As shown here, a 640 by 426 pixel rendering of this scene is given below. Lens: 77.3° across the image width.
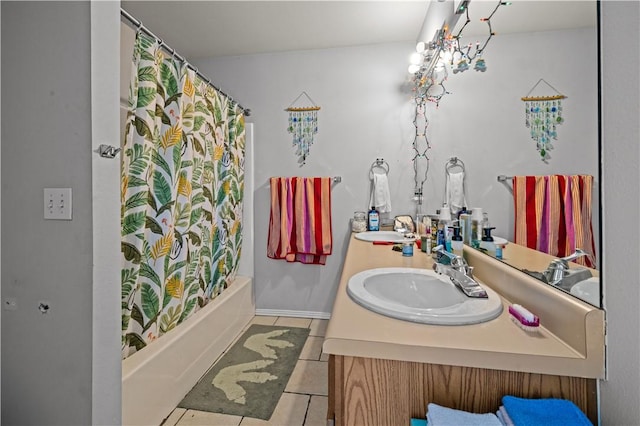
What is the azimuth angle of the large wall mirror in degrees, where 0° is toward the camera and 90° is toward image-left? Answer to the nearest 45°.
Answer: approximately 45°

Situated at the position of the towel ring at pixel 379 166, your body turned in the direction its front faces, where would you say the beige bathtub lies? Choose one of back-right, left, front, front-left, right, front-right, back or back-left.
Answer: front-right

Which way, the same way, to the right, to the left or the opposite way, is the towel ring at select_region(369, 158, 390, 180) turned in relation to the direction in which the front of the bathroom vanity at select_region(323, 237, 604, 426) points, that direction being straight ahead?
to the left

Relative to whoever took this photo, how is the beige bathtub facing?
facing the viewer and to the right of the viewer

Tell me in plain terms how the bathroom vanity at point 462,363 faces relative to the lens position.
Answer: facing to the left of the viewer

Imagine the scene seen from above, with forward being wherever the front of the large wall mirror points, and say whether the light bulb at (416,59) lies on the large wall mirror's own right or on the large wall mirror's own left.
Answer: on the large wall mirror's own right

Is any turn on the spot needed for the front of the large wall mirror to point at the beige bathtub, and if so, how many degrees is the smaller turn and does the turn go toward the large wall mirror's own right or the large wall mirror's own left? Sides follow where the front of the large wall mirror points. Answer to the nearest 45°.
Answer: approximately 45° to the large wall mirror's own right

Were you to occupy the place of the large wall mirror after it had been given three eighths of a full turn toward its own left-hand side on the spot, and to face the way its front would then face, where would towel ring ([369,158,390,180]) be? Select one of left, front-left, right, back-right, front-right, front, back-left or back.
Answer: back-left

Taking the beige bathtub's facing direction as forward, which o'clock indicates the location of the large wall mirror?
The large wall mirror is roughly at 12 o'clock from the beige bathtub.

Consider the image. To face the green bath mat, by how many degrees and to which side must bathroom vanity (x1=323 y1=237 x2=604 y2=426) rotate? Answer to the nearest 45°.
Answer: approximately 45° to its right

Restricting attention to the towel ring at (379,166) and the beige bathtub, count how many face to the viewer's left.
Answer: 0

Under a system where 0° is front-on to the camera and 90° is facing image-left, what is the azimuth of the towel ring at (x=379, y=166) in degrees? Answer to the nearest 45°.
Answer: approximately 0°
